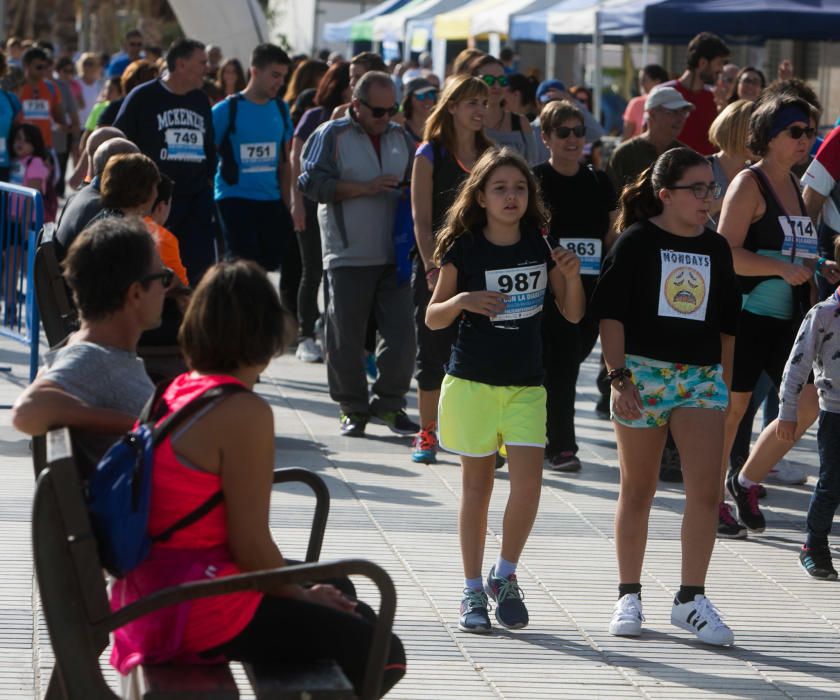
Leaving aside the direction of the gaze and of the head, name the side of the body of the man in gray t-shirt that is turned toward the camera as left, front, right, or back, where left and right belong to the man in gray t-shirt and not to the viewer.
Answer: right

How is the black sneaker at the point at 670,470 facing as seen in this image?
toward the camera

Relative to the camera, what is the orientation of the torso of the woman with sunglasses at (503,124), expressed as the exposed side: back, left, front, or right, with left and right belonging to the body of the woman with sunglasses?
front

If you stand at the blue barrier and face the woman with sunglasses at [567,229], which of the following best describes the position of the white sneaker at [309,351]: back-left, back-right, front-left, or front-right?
front-left

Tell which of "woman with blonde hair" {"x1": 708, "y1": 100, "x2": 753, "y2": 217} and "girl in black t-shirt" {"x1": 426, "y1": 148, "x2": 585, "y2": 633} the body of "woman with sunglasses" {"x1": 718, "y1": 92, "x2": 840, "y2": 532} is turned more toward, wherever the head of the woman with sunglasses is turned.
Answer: the girl in black t-shirt

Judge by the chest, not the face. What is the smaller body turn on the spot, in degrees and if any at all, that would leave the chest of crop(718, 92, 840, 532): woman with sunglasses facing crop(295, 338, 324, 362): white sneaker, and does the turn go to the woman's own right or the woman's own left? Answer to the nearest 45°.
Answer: approximately 180°

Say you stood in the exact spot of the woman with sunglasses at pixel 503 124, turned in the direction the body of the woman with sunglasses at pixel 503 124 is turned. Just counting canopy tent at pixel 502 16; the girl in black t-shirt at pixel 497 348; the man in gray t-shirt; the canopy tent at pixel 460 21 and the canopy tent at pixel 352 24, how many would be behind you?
3

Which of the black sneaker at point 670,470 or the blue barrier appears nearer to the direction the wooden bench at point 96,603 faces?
the black sneaker

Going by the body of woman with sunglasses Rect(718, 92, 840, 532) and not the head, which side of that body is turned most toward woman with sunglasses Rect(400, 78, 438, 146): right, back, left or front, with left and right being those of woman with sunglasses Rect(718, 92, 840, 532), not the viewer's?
back

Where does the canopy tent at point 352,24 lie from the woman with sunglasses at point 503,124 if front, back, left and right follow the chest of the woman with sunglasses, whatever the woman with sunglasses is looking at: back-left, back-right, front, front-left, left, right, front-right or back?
back

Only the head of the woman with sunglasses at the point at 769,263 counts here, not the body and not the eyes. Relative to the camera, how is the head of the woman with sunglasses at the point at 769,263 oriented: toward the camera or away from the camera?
toward the camera

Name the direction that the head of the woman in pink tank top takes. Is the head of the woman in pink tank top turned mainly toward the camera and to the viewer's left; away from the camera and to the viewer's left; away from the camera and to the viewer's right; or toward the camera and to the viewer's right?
away from the camera and to the viewer's right
